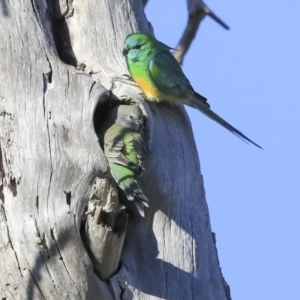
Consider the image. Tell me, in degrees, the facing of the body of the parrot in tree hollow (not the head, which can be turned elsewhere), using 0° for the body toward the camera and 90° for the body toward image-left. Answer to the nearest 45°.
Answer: approximately 180°

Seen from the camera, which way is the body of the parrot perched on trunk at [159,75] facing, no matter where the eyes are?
to the viewer's left

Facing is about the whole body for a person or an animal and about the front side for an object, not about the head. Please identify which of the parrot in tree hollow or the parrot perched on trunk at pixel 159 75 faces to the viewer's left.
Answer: the parrot perched on trunk

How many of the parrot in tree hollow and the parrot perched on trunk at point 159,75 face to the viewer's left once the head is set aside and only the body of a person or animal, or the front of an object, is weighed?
1

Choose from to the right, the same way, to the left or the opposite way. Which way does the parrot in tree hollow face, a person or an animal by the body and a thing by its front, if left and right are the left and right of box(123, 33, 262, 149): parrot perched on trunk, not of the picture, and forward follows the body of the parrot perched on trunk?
to the right
